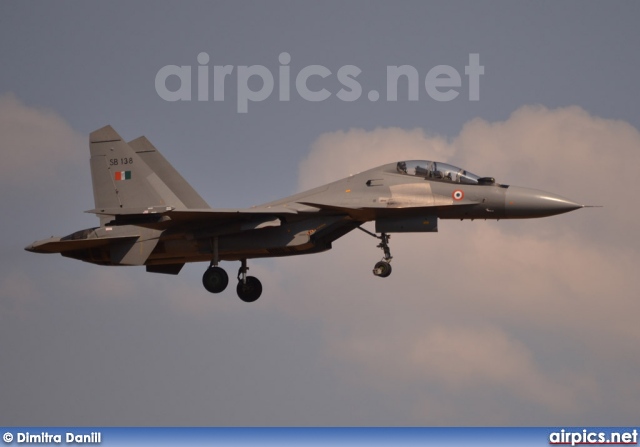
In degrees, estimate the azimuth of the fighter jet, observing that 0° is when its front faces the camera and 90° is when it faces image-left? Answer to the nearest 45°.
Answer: approximately 270°
